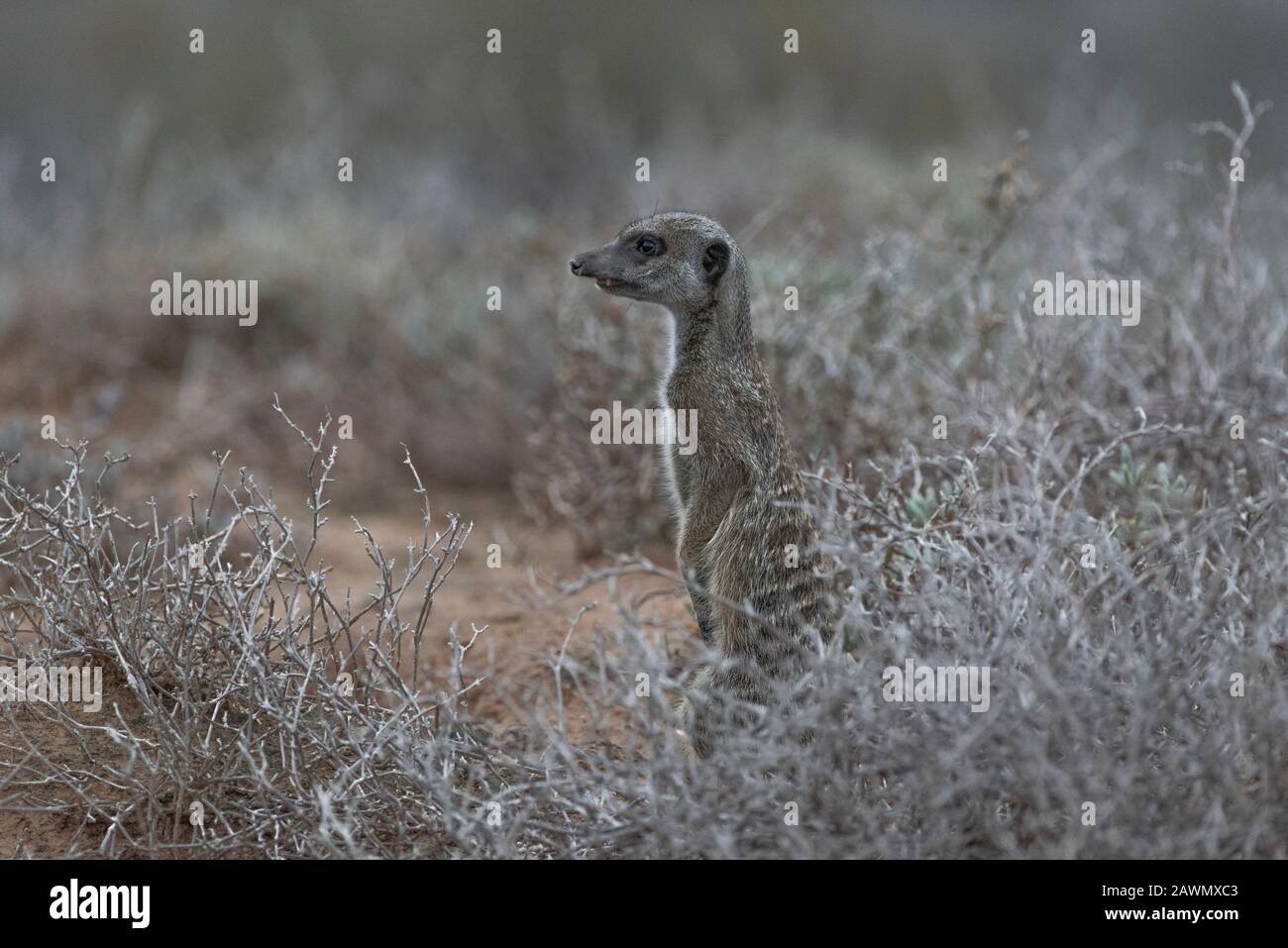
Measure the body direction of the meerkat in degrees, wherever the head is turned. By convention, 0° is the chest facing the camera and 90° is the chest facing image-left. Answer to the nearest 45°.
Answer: approximately 90°
